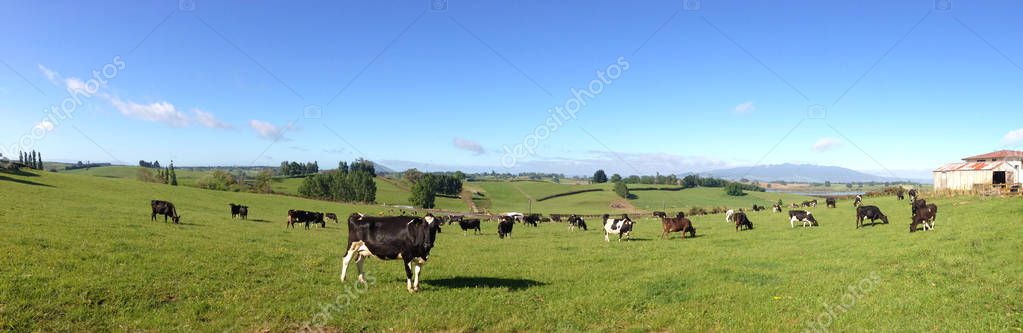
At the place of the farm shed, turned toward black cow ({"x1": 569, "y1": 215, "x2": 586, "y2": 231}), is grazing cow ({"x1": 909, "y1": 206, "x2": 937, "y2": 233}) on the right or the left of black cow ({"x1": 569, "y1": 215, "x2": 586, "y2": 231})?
left

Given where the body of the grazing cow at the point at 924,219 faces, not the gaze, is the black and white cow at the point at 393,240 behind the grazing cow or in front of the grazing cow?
in front

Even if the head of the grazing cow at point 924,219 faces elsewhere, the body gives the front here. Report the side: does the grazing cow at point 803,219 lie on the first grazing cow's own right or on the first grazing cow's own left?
on the first grazing cow's own right

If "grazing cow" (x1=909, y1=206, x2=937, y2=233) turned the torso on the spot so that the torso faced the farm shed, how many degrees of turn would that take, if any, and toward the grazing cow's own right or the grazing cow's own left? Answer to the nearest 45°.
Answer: approximately 135° to the grazing cow's own right

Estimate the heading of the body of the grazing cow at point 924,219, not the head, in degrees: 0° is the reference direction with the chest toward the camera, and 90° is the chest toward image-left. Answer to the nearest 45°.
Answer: approximately 45°

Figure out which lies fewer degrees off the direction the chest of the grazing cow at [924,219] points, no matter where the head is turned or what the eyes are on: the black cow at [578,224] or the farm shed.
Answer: the black cow
